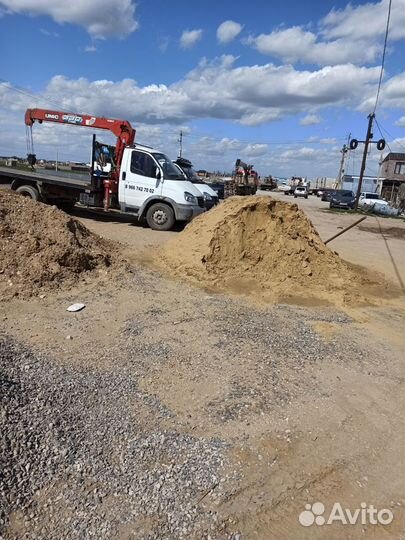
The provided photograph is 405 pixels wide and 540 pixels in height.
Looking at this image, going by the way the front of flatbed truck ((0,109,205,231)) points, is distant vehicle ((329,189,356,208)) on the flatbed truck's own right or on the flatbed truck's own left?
on the flatbed truck's own left

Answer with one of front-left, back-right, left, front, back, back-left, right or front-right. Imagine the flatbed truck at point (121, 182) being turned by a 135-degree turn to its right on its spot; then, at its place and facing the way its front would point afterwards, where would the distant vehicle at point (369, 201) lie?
back-right

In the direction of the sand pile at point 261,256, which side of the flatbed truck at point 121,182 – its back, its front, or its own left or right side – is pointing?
front

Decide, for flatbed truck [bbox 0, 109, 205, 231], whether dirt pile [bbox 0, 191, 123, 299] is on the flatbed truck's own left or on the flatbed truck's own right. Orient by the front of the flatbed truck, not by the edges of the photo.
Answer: on the flatbed truck's own right

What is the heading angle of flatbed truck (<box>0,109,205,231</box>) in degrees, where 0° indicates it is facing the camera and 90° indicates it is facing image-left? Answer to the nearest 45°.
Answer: approximately 315°
